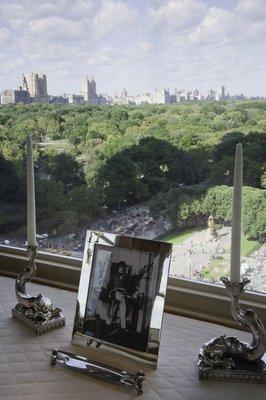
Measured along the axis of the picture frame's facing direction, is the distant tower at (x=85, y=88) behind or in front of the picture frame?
behind

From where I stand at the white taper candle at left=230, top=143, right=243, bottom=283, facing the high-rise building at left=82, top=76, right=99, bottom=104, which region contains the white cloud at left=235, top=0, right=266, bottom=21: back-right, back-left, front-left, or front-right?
front-right

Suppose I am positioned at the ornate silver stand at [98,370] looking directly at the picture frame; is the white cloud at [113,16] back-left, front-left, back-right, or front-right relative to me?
front-left

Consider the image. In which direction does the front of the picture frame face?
toward the camera

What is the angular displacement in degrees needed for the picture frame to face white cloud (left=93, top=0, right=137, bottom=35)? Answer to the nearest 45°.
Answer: approximately 180°

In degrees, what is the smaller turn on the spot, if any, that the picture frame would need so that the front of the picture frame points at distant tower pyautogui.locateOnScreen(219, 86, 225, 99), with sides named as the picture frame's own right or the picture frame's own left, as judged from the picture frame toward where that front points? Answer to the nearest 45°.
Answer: approximately 135° to the picture frame's own left
